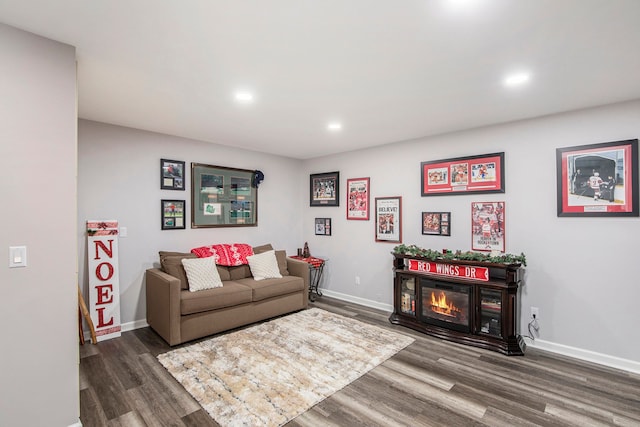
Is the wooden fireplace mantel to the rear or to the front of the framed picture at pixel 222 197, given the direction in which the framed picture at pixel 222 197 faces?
to the front

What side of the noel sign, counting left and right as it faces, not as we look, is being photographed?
front

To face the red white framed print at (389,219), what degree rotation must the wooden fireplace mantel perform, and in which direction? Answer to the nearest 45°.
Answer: approximately 90° to its right

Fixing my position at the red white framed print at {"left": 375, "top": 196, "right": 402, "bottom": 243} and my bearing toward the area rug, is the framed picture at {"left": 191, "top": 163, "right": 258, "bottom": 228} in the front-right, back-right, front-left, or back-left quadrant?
front-right

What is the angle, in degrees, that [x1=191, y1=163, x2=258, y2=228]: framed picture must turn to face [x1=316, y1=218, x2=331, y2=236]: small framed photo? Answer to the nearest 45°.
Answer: approximately 45° to its left

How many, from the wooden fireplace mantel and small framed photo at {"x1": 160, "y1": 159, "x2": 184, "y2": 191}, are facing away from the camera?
0

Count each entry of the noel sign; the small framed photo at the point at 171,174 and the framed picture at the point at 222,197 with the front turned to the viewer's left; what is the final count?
0

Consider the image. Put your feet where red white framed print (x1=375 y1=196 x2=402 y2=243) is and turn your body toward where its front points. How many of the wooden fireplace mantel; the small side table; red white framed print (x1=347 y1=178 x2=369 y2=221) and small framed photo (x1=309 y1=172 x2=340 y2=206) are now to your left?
1

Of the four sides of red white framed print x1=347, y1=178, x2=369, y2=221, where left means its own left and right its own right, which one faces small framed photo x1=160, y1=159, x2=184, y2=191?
front

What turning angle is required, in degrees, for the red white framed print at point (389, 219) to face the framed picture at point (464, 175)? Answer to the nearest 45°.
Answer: approximately 90° to its left

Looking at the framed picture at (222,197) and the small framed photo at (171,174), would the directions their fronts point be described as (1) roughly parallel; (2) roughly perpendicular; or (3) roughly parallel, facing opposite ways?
roughly parallel

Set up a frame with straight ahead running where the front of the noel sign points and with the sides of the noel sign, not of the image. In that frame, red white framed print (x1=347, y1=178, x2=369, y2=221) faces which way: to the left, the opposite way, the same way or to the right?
to the right

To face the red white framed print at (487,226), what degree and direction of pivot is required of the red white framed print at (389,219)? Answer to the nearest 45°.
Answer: approximately 90° to its left

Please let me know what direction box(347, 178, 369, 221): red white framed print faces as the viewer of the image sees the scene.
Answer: facing the viewer and to the left of the viewer

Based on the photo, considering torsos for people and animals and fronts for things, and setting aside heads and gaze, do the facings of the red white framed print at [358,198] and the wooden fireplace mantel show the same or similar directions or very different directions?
same or similar directions

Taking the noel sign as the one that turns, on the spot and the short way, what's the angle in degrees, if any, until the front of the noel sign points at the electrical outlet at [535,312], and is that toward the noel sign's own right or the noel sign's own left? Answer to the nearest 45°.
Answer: approximately 45° to the noel sign's own left

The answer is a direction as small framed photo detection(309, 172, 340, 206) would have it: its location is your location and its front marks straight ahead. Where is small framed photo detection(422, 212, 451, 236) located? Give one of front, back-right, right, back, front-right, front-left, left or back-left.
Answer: left

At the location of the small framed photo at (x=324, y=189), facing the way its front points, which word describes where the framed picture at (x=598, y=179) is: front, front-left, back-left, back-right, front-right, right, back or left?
left
